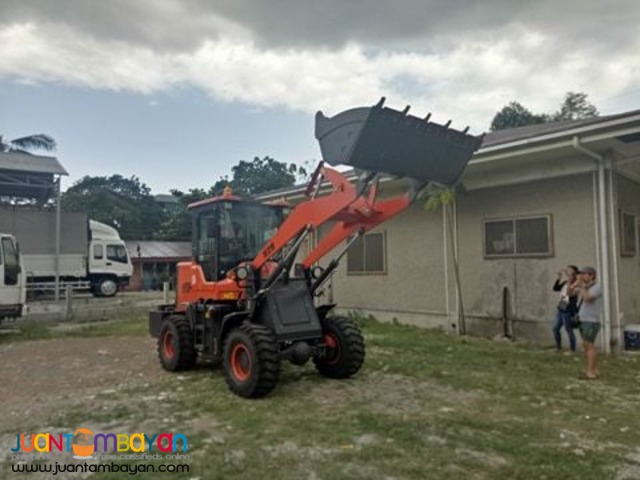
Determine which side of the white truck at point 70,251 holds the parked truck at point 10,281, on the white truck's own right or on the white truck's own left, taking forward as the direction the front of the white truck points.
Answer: on the white truck's own right

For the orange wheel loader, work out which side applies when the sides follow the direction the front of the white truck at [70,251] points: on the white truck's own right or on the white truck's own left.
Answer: on the white truck's own right

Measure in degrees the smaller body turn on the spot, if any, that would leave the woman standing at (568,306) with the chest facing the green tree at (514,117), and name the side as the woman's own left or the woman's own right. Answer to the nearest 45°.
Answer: approximately 135° to the woman's own right

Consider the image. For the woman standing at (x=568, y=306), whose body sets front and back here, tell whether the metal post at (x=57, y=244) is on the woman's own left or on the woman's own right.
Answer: on the woman's own right

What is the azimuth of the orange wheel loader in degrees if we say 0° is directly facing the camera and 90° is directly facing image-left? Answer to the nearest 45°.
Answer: approximately 315°

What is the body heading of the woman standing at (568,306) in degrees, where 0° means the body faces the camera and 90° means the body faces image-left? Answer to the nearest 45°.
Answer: approximately 45°

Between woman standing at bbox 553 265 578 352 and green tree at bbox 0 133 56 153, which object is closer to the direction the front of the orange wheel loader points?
the woman standing

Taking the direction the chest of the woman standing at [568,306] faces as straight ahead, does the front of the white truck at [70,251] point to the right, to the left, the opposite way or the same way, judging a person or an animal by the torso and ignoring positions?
the opposite way

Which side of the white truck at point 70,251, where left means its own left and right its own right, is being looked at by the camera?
right

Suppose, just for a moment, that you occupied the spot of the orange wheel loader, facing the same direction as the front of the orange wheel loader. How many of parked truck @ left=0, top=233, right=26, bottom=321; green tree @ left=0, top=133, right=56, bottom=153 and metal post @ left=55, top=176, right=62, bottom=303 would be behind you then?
3

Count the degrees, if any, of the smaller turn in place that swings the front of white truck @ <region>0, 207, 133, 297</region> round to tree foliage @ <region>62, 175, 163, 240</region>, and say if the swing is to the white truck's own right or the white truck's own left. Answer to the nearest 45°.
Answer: approximately 90° to the white truck's own left

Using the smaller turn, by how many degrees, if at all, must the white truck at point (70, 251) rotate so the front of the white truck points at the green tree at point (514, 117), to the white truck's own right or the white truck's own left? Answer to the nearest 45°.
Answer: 0° — it already faces it
